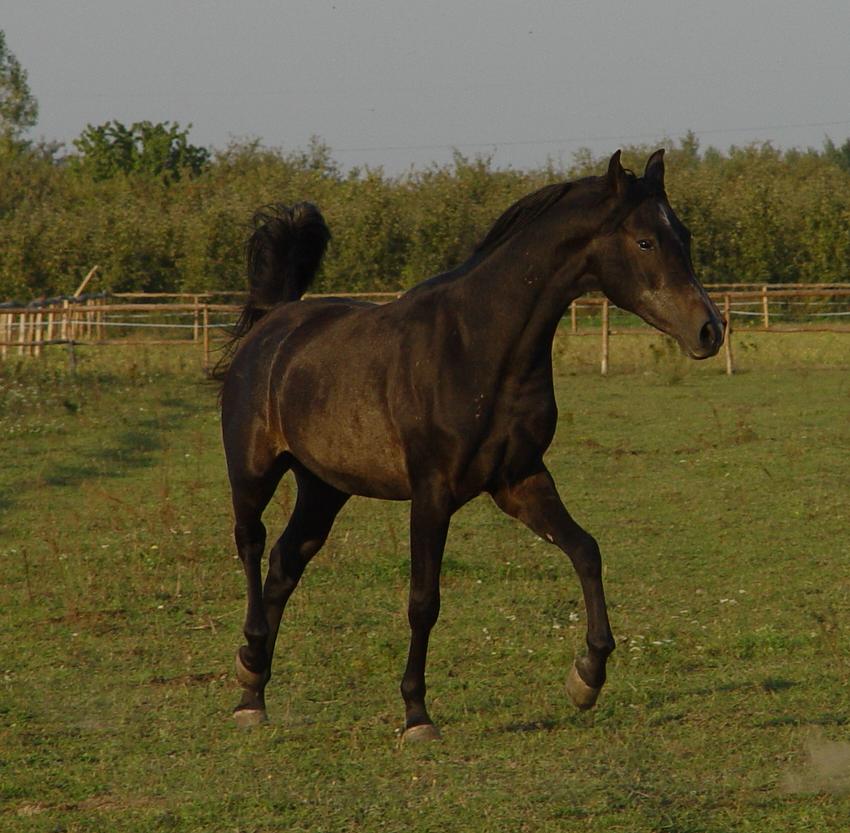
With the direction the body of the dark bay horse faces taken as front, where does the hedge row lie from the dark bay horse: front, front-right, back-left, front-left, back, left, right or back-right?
back-left

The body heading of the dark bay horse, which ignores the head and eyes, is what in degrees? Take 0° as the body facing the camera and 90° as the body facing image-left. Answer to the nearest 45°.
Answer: approximately 315°

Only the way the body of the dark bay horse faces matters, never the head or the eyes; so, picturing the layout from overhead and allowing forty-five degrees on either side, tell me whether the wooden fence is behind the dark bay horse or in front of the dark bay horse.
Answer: behind
